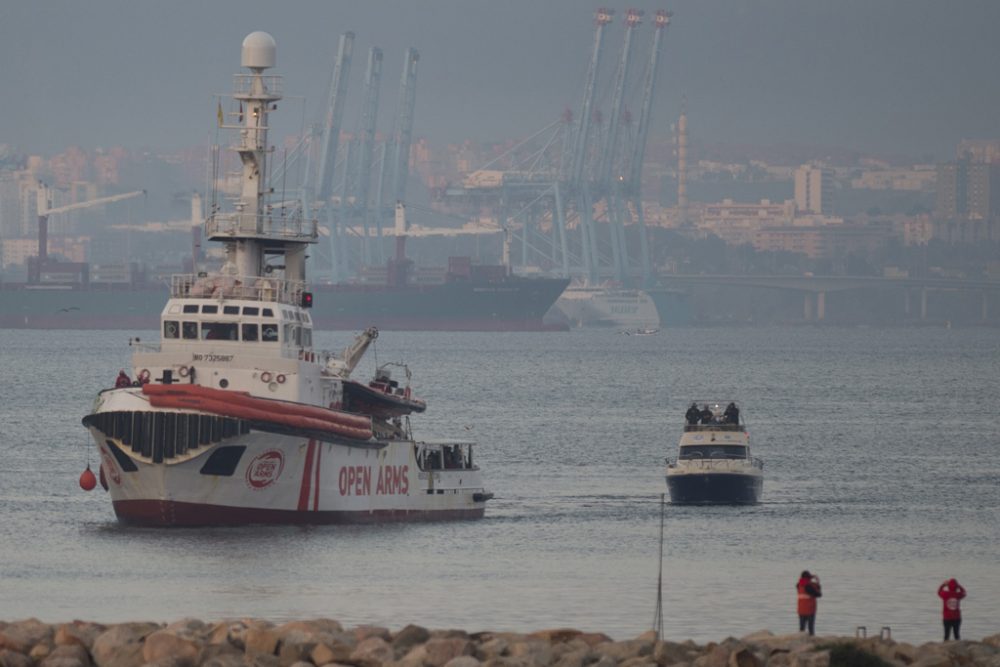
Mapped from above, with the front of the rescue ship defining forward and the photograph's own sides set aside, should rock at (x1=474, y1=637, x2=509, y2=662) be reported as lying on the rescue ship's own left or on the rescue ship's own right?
on the rescue ship's own left

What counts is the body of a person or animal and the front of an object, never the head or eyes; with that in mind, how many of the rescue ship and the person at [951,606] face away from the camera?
1

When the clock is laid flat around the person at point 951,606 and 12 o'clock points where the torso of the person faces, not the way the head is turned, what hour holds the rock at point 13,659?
The rock is roughly at 8 o'clock from the person.

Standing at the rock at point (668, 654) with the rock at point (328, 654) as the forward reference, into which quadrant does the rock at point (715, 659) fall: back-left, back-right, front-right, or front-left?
back-left

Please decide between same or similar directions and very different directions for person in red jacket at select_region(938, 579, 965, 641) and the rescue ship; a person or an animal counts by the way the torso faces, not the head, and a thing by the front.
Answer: very different directions

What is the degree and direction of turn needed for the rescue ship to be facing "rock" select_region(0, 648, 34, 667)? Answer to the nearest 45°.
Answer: approximately 45° to its left

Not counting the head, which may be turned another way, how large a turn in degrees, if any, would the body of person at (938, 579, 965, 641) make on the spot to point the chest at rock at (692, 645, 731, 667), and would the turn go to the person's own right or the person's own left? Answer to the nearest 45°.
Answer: approximately 135° to the person's own left

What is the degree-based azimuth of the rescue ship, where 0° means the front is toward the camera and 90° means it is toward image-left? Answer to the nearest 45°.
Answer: approximately 45°

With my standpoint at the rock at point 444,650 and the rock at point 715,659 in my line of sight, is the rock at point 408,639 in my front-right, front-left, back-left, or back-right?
back-left

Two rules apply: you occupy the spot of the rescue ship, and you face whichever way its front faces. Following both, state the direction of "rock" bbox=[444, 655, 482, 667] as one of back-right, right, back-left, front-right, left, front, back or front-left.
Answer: front-left

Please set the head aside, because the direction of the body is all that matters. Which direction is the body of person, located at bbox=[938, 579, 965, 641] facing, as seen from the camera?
away from the camera

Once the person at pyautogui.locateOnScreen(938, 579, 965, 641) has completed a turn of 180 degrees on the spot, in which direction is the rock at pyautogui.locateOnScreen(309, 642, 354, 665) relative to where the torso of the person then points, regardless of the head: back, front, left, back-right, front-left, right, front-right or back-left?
front-right

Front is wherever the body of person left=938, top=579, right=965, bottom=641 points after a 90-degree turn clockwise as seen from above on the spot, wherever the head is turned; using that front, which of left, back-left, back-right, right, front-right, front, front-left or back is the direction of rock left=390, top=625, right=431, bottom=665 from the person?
back-right

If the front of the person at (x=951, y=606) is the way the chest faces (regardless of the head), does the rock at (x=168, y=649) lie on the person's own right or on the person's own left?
on the person's own left

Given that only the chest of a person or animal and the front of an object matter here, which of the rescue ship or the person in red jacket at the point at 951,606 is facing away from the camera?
the person in red jacket
